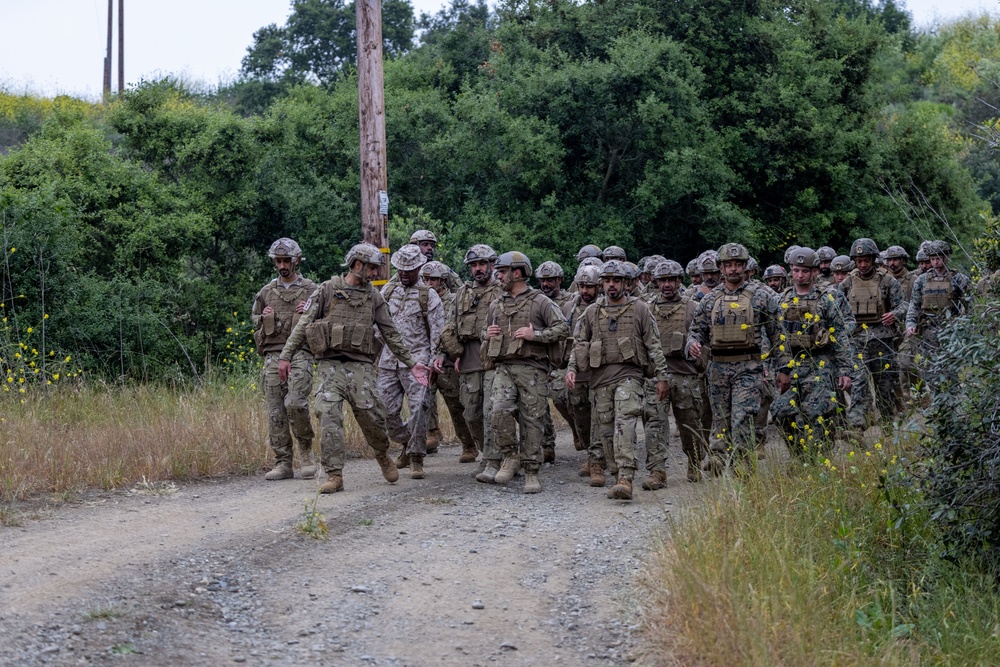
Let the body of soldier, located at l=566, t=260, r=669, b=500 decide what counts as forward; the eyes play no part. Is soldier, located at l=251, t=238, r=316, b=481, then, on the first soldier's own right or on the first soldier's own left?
on the first soldier's own right

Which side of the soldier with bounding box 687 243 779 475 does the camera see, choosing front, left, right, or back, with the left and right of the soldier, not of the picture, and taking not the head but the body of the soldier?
front

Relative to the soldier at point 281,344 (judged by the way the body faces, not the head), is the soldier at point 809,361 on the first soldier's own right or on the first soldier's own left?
on the first soldier's own left

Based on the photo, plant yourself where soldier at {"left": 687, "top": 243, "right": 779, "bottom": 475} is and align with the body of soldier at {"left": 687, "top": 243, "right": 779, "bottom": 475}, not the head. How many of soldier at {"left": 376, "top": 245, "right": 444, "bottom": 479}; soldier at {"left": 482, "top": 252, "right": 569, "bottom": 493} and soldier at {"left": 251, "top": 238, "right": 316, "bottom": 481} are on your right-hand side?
3

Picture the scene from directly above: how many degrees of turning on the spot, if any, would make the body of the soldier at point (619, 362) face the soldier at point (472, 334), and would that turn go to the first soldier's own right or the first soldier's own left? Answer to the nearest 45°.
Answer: approximately 135° to the first soldier's own right

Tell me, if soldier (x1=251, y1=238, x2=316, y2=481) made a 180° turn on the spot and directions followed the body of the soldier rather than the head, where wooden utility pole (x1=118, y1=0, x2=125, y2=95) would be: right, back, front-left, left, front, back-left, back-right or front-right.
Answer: front

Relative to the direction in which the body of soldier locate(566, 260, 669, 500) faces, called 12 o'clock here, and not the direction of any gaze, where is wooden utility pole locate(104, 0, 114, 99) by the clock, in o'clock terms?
The wooden utility pole is roughly at 5 o'clock from the soldier.

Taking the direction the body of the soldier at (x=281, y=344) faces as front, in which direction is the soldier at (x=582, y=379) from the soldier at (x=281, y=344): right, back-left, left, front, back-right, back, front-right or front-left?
left

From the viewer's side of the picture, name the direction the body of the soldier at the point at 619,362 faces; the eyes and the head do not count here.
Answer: toward the camera

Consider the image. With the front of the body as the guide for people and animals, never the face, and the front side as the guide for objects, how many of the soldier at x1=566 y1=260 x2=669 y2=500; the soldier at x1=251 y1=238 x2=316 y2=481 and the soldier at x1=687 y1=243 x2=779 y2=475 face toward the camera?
3
